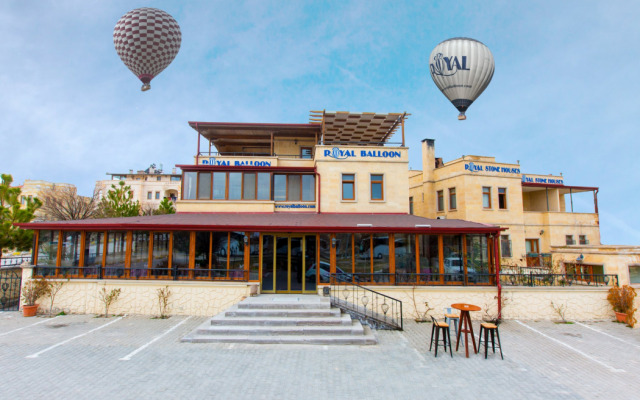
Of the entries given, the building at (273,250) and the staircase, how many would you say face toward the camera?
2

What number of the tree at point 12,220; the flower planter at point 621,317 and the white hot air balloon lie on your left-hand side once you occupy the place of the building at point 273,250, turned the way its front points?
2

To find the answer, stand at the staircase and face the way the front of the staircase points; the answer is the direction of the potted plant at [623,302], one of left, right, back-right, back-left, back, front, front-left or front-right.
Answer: left

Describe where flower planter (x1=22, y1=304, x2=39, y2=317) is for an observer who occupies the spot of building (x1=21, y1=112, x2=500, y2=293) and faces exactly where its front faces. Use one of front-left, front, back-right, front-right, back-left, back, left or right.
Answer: right

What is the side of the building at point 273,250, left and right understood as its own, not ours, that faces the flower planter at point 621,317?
left

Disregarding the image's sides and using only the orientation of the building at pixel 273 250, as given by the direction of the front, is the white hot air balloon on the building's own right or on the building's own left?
on the building's own left

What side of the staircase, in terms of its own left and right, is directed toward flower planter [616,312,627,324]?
left

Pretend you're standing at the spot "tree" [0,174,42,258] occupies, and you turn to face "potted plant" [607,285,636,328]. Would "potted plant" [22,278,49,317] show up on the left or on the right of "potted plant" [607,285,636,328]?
right

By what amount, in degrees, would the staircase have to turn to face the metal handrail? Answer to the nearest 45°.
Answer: approximately 135° to its left

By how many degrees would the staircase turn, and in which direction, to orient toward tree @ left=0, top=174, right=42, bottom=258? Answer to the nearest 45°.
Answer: approximately 135° to its right

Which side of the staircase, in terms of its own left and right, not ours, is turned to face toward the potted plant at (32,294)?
right

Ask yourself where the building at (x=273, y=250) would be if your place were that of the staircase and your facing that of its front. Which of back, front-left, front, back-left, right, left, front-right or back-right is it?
back
